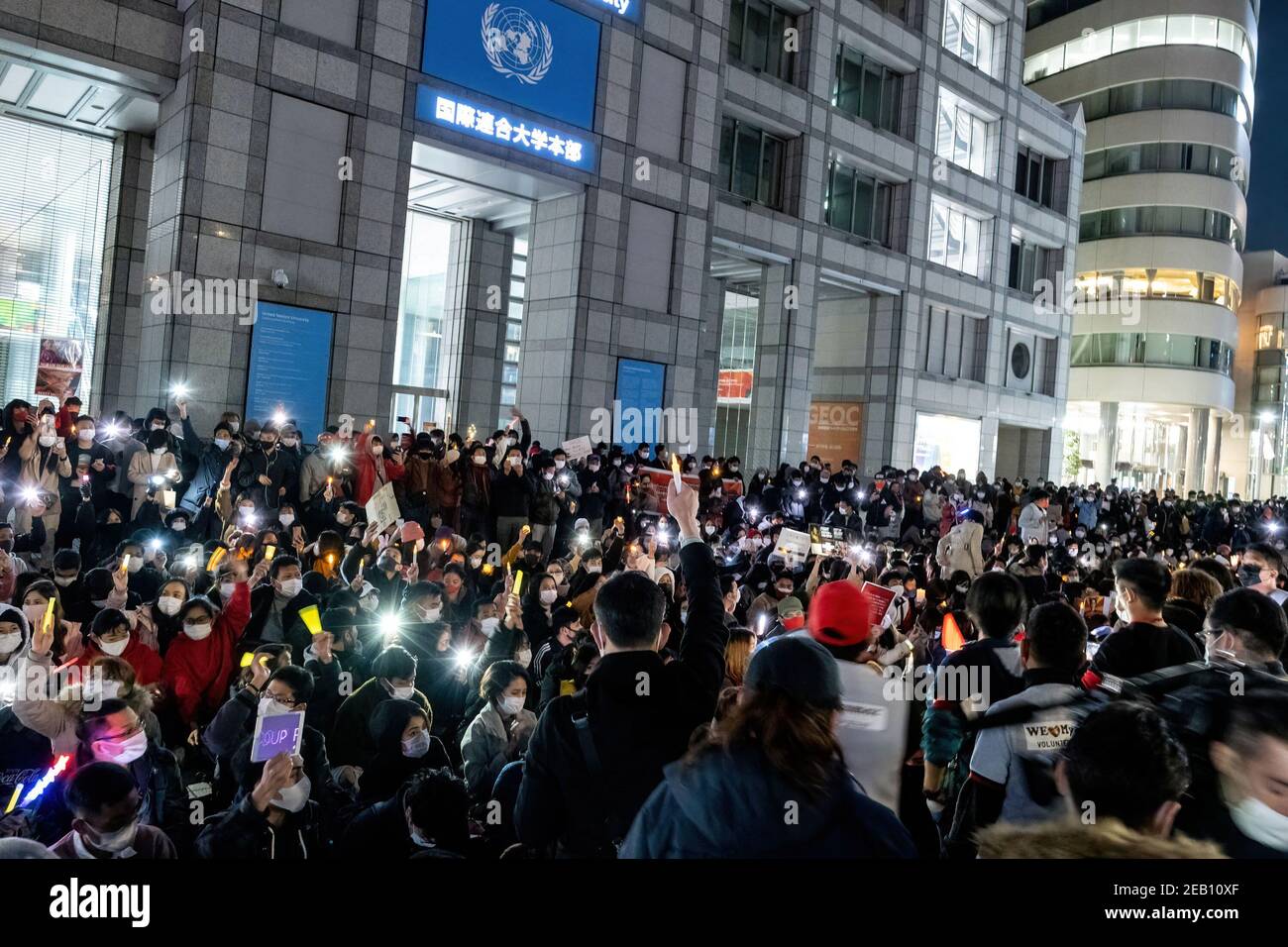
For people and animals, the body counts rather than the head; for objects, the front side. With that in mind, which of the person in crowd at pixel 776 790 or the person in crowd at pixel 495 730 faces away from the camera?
the person in crowd at pixel 776 790

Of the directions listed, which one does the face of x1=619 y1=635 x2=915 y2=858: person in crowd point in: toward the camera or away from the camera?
away from the camera

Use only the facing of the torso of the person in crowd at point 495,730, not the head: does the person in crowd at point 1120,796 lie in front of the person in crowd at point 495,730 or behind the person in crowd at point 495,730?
in front

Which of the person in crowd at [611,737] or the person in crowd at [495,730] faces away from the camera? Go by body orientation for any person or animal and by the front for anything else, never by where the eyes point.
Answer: the person in crowd at [611,737]

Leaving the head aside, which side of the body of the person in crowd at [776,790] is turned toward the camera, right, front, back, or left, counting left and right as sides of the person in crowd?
back

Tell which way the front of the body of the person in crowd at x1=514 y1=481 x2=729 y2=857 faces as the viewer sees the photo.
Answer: away from the camera

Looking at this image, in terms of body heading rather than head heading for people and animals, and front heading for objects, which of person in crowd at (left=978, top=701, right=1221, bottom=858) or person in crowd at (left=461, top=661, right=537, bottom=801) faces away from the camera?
person in crowd at (left=978, top=701, right=1221, bottom=858)

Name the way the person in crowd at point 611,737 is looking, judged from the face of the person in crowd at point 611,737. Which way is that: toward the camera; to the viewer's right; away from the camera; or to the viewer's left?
away from the camera

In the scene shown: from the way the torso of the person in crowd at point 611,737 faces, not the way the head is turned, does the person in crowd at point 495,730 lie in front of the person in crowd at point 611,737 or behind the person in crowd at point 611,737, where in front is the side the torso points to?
in front

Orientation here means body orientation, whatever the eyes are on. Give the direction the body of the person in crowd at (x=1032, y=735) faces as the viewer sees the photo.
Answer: away from the camera

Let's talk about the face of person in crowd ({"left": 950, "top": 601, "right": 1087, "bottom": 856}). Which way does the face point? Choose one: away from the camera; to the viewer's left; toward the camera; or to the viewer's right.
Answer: away from the camera

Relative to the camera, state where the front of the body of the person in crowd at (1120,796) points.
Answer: away from the camera
